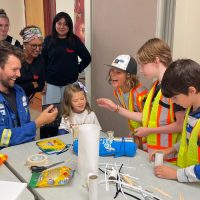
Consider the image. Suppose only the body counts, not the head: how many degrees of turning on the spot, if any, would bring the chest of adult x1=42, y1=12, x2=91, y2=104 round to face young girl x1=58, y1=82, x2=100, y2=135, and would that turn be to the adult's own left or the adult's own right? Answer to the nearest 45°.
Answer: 0° — they already face them

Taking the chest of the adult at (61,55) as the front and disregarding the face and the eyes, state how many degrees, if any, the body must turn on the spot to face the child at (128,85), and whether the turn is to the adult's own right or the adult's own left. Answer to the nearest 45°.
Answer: approximately 45° to the adult's own left

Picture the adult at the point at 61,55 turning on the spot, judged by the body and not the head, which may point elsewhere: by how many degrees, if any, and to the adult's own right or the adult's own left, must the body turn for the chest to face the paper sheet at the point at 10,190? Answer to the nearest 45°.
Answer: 0° — they already face it

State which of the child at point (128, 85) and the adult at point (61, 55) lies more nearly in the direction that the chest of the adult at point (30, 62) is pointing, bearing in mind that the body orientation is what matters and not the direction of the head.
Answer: the child

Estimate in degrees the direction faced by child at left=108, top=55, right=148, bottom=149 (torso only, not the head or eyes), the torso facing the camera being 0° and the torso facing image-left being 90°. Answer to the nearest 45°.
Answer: approximately 45°
